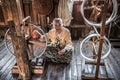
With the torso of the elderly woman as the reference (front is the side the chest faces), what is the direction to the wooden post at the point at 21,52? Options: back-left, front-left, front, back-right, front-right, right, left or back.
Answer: front-right

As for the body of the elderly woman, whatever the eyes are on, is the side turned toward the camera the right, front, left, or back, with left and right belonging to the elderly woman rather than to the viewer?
front

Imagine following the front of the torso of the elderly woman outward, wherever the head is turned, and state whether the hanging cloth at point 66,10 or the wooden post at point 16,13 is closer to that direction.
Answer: the wooden post

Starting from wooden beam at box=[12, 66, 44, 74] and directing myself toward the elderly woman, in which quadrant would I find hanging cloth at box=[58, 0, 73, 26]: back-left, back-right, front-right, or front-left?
front-left

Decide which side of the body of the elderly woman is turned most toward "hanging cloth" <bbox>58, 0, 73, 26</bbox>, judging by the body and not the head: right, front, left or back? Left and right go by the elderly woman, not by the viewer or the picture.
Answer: back

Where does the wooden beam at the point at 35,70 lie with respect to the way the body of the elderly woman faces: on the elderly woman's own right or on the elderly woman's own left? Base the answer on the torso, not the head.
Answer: on the elderly woman's own right

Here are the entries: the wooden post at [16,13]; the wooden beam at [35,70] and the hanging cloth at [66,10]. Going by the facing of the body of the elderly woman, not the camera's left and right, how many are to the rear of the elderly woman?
1
